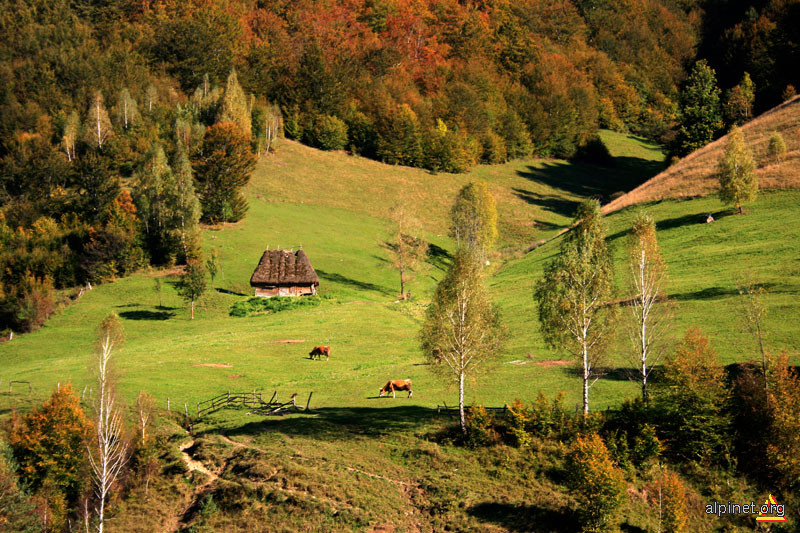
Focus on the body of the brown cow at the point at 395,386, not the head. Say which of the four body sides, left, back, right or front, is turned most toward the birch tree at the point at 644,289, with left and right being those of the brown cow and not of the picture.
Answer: back

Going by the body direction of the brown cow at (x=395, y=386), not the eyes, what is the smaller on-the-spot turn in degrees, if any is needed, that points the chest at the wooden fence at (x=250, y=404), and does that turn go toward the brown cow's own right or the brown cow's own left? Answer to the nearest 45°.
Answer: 0° — it already faces it

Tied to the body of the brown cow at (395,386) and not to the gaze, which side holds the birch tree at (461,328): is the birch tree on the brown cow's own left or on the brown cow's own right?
on the brown cow's own left

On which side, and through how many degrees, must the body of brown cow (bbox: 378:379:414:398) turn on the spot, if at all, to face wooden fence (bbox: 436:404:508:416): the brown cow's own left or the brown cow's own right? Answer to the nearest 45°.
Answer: approximately 135° to the brown cow's own left

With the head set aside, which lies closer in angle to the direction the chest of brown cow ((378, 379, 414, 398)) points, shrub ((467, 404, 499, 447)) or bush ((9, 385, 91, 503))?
the bush

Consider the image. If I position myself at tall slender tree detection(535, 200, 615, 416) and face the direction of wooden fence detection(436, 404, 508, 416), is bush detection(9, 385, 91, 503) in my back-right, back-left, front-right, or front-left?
front-left

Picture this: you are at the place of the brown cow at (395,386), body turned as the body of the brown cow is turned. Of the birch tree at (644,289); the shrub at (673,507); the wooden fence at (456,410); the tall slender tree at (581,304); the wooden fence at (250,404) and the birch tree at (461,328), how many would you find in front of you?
1

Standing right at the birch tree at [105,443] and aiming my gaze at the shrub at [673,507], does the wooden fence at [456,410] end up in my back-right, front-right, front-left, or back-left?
front-left

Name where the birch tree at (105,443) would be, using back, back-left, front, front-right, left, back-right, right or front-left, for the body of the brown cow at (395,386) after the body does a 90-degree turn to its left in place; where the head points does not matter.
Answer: front-right

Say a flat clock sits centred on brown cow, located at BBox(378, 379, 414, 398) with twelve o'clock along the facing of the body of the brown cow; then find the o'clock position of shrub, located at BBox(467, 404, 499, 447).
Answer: The shrub is roughly at 8 o'clock from the brown cow.

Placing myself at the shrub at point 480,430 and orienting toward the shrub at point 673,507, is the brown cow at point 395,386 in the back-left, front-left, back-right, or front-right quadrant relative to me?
back-left

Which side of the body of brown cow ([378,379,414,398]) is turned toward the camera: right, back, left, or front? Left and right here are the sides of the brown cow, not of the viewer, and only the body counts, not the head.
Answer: left

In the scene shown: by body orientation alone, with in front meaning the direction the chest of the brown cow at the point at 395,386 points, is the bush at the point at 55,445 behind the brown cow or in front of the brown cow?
in front

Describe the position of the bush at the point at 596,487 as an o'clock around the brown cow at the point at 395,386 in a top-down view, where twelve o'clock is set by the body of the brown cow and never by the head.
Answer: The bush is roughly at 8 o'clock from the brown cow.

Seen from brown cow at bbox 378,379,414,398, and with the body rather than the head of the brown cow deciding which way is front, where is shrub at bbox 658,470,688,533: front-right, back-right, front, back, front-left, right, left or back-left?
back-left

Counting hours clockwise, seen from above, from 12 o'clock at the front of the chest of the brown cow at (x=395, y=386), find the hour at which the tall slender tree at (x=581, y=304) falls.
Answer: The tall slender tree is roughly at 7 o'clock from the brown cow.
